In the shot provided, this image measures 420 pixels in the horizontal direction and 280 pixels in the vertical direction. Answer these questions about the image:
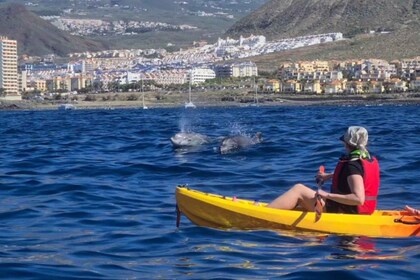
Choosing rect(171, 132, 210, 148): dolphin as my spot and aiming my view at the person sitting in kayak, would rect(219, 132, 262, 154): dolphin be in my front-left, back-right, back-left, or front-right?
front-left

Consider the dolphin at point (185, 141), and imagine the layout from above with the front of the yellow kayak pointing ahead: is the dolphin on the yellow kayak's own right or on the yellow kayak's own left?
on the yellow kayak's own right

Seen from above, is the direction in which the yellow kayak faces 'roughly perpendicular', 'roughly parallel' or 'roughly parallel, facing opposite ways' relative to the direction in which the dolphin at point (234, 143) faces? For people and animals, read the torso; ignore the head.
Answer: roughly parallel

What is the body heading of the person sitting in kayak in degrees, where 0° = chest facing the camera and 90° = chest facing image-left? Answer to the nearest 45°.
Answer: approximately 90°

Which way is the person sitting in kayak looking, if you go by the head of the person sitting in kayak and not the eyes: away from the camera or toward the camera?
away from the camera

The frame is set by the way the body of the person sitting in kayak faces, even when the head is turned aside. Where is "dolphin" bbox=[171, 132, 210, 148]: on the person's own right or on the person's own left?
on the person's own right

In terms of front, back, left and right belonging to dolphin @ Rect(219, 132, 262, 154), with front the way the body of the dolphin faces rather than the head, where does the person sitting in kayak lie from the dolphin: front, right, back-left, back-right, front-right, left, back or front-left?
left

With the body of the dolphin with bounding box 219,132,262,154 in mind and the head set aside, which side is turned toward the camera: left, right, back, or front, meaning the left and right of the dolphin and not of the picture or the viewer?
left

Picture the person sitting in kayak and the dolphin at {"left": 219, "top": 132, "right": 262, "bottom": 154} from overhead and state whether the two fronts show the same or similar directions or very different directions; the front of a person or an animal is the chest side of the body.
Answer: same or similar directions

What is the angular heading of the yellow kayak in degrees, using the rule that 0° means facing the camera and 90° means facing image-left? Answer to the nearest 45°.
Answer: approximately 90°

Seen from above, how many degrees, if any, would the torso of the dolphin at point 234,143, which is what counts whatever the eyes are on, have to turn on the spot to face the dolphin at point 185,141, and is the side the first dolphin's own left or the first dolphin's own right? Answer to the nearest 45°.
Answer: approximately 45° to the first dolphin's own right

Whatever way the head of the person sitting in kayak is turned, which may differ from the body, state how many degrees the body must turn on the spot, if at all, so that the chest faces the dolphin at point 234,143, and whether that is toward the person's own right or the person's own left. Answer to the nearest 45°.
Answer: approximately 90° to the person's own right
